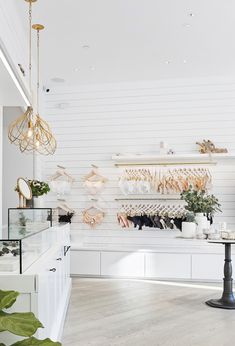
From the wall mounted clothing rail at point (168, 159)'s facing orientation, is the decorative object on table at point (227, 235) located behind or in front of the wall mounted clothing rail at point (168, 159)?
in front

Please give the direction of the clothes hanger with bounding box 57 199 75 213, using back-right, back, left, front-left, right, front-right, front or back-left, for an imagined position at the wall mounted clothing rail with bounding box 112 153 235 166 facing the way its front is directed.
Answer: right

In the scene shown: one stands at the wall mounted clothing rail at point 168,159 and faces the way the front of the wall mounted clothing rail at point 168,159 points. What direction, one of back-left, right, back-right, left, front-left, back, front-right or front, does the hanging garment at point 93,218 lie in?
right

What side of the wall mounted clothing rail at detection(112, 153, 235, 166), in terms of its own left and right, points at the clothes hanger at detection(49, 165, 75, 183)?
right

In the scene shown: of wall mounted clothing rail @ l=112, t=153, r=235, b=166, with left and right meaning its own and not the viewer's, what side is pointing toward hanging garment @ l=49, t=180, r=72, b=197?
right

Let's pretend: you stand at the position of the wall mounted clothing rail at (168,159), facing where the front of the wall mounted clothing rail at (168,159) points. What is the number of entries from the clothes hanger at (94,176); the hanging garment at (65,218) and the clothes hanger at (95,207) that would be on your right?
3

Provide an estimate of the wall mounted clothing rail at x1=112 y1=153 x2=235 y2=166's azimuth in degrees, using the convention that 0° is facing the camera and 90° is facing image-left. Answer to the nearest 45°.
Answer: approximately 0°

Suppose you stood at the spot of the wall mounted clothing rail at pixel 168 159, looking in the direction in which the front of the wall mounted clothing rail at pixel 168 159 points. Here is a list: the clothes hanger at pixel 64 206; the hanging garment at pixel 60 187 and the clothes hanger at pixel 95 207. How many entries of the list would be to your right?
3

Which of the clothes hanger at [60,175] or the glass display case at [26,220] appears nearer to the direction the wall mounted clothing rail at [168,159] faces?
the glass display case

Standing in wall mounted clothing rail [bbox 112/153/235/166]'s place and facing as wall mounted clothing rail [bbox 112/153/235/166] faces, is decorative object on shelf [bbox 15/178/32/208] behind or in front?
in front

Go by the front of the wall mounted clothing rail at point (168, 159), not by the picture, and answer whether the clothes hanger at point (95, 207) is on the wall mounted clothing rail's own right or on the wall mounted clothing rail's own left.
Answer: on the wall mounted clothing rail's own right

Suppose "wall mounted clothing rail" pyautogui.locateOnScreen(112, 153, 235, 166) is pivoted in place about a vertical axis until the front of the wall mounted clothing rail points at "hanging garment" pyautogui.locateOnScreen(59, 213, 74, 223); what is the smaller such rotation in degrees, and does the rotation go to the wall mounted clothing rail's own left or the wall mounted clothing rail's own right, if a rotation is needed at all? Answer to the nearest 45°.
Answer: approximately 90° to the wall mounted clothing rail's own right

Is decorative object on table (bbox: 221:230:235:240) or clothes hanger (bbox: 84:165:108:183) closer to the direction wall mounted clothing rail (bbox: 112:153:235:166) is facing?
the decorative object on table
